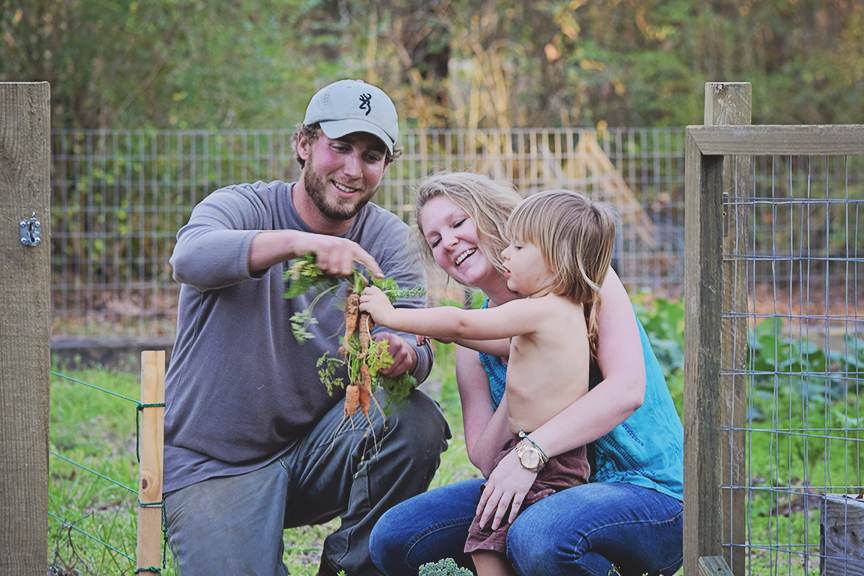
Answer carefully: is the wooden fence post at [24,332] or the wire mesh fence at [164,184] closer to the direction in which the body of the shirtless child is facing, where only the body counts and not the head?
the wooden fence post

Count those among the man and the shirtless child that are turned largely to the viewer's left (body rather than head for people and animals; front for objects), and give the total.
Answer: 1

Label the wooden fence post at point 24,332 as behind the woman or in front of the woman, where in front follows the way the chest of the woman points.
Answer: in front

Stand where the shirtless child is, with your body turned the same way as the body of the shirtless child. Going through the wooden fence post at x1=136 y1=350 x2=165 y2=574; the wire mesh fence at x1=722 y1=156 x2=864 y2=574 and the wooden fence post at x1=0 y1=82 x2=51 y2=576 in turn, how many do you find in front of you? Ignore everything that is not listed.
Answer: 2

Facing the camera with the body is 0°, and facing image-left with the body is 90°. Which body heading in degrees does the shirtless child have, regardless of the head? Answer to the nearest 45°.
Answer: approximately 90°

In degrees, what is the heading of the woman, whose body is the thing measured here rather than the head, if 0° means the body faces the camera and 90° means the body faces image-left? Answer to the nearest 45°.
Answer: approximately 45°

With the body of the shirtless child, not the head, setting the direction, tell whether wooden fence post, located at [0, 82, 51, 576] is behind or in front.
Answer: in front

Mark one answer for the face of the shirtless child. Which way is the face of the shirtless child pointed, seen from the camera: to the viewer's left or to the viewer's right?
to the viewer's left

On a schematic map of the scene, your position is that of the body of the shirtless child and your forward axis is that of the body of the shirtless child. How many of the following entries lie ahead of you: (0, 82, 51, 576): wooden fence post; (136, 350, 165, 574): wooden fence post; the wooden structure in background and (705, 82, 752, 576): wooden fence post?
2

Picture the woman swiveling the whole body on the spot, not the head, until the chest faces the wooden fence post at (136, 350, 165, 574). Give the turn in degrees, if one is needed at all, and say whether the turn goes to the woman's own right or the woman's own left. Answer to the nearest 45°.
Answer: approximately 45° to the woman's own right

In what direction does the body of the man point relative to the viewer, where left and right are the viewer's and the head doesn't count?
facing the viewer and to the right of the viewer

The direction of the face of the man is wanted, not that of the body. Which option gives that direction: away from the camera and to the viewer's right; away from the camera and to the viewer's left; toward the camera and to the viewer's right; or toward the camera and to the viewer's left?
toward the camera and to the viewer's right
